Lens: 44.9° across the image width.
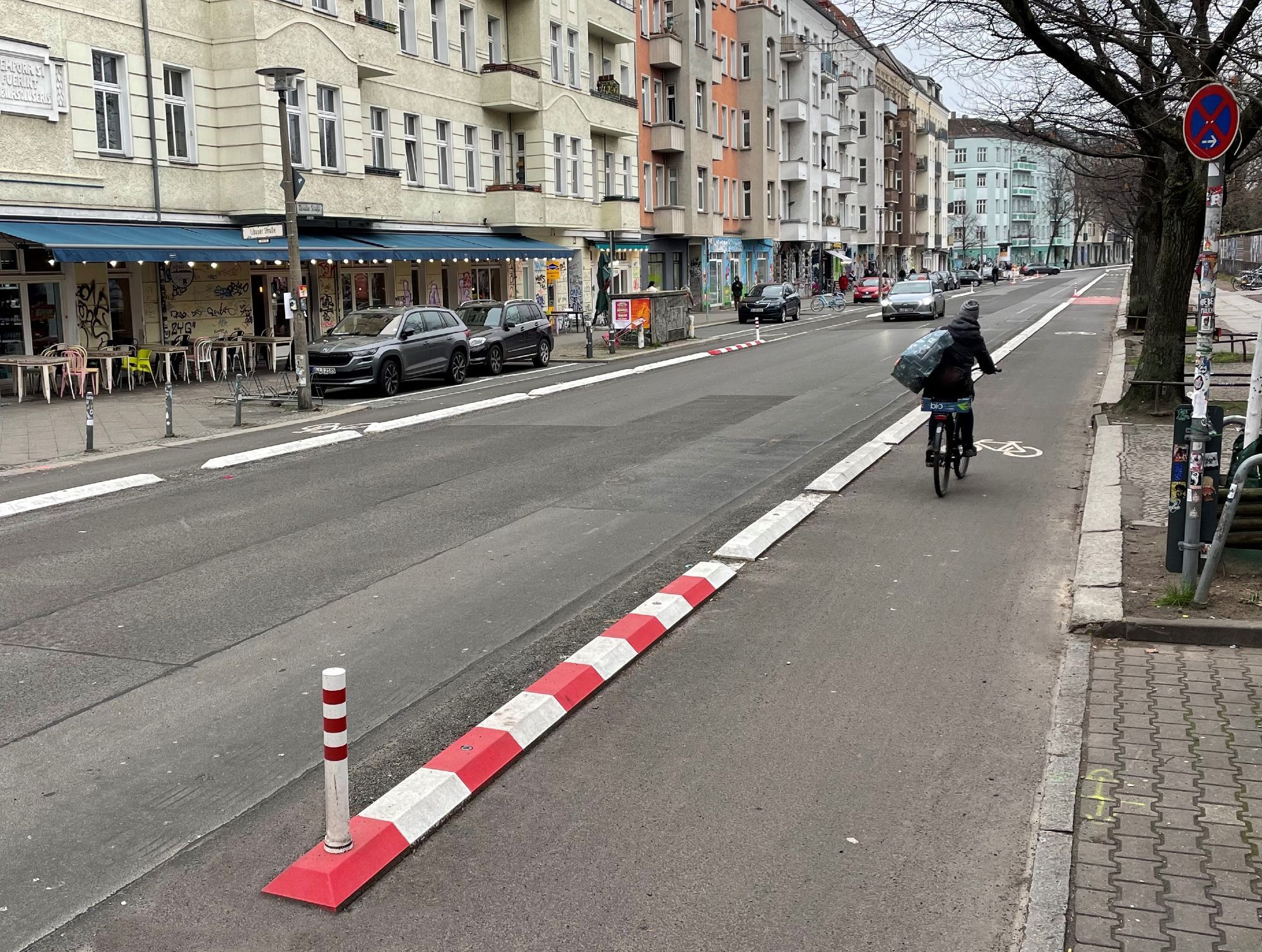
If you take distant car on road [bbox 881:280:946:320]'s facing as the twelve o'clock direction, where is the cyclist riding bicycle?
The cyclist riding bicycle is roughly at 12 o'clock from the distant car on road.

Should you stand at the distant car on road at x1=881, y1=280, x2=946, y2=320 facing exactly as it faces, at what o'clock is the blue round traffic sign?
The blue round traffic sign is roughly at 12 o'clock from the distant car on road.

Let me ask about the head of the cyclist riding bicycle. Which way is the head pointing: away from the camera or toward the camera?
away from the camera

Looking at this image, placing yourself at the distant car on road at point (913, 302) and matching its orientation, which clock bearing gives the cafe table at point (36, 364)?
The cafe table is roughly at 1 o'clock from the distant car on road.

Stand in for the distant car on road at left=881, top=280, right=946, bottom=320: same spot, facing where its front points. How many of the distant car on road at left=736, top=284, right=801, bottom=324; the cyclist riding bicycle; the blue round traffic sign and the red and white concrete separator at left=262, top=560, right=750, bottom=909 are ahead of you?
3

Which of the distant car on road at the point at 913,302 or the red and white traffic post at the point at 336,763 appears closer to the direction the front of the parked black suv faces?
the red and white traffic post

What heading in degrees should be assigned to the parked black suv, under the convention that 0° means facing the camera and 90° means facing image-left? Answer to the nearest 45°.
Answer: approximately 45°

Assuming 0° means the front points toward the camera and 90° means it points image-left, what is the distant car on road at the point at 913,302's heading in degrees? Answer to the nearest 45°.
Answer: approximately 0°

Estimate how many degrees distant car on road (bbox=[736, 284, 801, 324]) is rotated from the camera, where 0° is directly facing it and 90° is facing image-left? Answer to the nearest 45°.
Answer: approximately 45°

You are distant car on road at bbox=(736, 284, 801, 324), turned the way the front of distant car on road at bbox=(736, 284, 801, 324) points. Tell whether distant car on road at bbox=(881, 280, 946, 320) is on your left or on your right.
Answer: on your left
